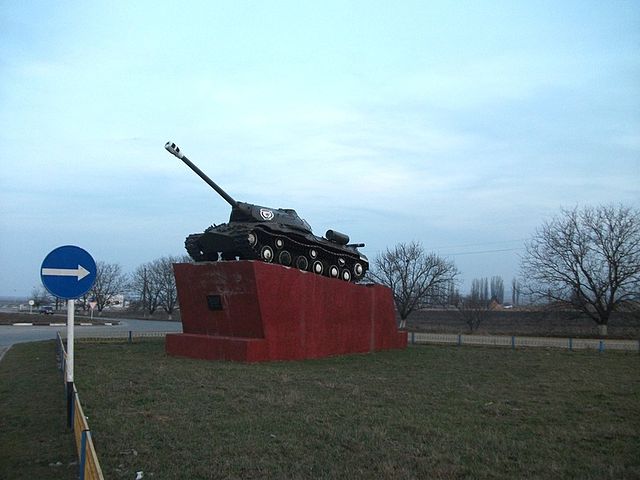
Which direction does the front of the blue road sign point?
toward the camera

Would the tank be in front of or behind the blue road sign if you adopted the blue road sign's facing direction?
behind

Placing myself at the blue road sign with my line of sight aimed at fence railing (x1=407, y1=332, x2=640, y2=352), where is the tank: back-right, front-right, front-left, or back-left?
front-left

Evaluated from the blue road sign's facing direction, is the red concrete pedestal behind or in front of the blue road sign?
behind

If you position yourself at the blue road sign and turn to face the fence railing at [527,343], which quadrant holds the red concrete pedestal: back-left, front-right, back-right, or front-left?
front-left
